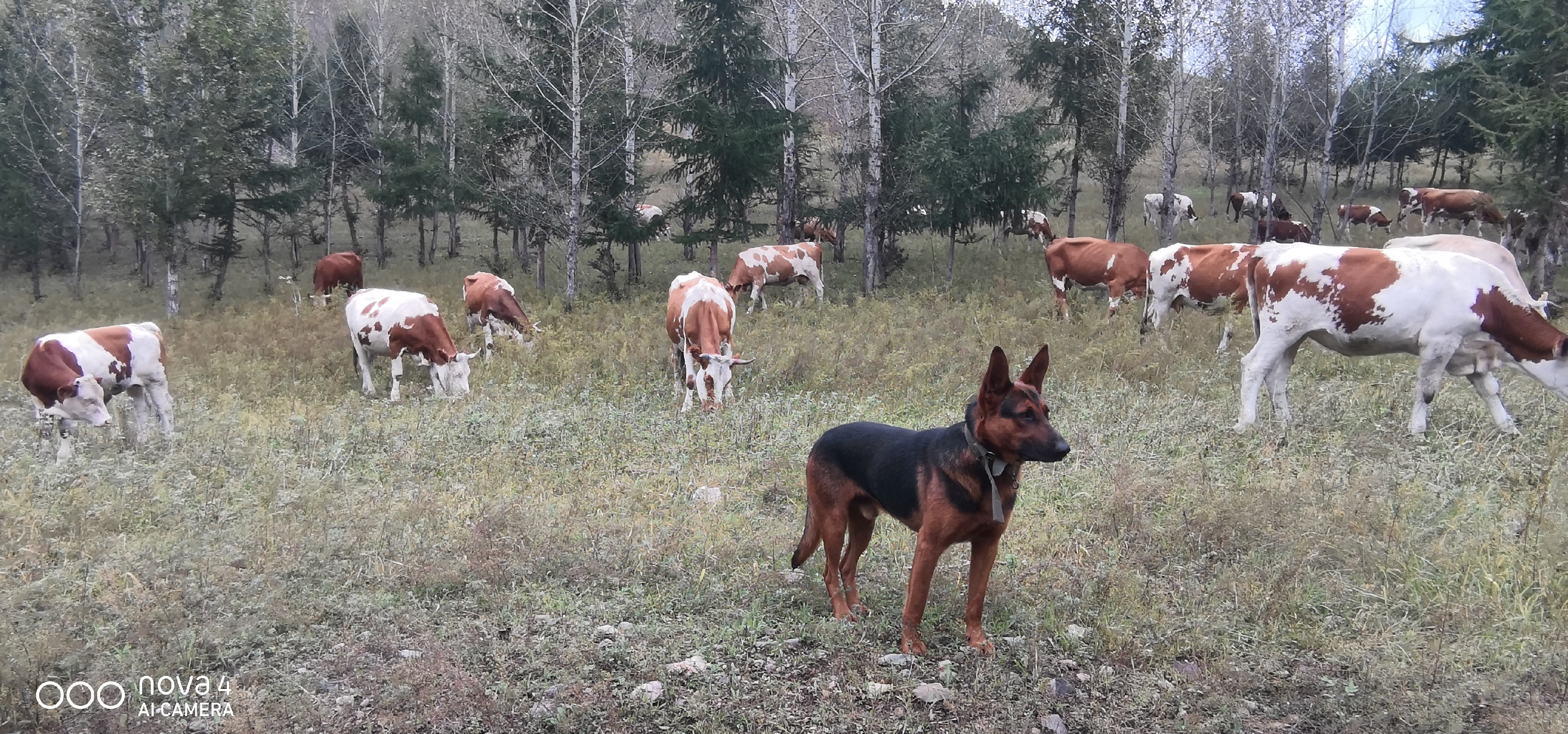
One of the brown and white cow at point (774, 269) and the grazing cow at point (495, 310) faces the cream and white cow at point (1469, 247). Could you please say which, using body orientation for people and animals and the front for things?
the grazing cow

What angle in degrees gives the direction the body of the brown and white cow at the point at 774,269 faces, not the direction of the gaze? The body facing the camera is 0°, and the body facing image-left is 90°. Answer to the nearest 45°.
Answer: approximately 90°

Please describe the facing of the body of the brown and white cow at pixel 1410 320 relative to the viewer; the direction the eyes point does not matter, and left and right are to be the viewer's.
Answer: facing to the right of the viewer

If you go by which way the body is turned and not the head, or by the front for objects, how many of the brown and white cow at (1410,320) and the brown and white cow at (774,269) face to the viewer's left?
1

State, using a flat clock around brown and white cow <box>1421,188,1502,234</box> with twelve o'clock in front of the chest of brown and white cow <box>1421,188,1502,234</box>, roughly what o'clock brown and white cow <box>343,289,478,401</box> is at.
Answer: brown and white cow <box>343,289,478,401</box> is roughly at 4 o'clock from brown and white cow <box>1421,188,1502,234</box>.

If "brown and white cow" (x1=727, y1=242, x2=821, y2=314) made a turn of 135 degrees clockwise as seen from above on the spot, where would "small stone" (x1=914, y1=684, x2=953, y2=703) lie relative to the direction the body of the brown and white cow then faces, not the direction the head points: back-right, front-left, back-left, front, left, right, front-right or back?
back-right

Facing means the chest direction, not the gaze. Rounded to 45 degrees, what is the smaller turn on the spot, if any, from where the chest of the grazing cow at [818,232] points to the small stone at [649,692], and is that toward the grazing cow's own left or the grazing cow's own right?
approximately 90° to the grazing cow's own right

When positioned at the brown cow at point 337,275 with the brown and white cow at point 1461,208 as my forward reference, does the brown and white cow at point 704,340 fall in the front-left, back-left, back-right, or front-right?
front-right

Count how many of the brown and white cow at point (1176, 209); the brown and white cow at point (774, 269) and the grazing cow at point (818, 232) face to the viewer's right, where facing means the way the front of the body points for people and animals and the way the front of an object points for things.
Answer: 2

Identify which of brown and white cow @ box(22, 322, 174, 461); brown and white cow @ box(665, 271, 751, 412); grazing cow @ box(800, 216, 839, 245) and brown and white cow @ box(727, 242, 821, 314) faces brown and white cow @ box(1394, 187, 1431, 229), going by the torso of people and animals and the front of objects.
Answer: the grazing cow

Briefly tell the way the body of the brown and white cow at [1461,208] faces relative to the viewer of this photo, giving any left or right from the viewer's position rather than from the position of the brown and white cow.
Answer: facing to the right of the viewer

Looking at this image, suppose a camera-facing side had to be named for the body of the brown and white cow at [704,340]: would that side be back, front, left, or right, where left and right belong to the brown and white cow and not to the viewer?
front

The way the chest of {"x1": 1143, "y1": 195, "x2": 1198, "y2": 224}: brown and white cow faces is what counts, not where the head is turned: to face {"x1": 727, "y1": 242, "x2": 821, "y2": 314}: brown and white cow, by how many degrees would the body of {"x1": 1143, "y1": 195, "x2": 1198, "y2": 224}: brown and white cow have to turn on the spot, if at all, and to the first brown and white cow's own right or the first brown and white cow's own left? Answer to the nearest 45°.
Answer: approximately 135° to the first brown and white cow's own right
